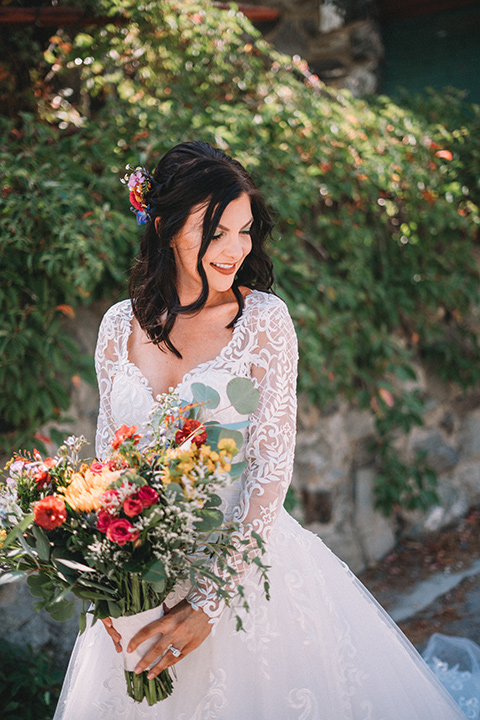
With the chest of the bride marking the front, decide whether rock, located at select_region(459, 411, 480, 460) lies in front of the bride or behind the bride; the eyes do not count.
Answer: behind

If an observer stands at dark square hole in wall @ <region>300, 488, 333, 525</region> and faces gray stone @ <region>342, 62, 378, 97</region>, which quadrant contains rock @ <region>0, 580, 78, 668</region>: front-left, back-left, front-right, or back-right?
back-left

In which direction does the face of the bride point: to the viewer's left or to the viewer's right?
to the viewer's right

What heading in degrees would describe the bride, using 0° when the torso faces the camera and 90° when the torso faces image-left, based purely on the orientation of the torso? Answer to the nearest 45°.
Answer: approximately 45°
